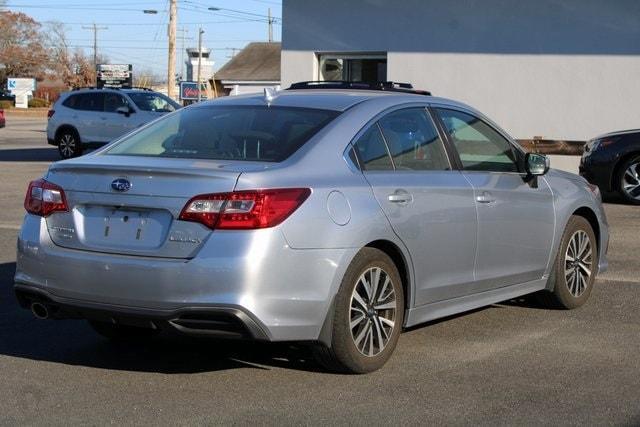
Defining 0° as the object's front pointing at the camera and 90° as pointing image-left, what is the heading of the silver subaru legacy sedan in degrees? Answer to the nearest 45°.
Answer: approximately 225°

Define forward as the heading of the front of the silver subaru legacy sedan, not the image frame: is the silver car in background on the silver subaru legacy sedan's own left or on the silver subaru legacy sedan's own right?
on the silver subaru legacy sedan's own left

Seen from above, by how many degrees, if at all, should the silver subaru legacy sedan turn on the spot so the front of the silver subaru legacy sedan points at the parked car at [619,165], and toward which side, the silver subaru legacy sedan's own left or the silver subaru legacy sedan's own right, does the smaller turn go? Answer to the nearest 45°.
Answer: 0° — it already faces it

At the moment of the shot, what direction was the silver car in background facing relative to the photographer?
facing the viewer and to the right of the viewer

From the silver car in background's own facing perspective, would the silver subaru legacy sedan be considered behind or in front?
in front

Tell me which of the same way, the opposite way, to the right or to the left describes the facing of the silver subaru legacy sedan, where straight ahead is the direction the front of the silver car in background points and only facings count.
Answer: to the left

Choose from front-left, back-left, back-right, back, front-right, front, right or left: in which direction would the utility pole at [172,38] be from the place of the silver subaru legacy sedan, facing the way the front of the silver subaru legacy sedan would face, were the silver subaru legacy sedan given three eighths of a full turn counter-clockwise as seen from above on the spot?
right

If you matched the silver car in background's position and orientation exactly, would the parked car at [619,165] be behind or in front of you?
in front

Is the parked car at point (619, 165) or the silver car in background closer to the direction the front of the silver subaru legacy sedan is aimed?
the parked car

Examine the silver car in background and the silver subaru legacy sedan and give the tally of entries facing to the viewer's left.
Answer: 0
